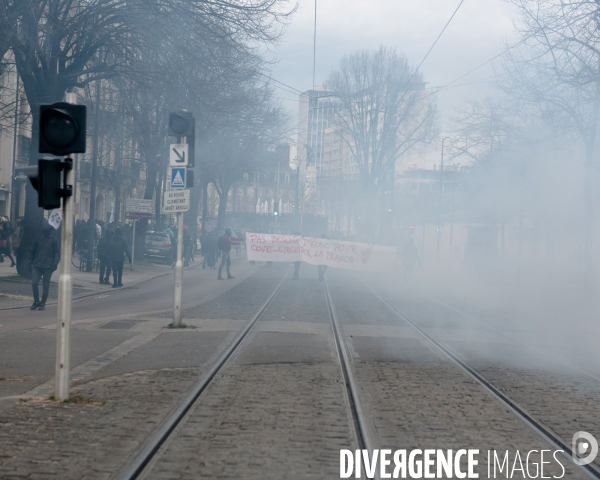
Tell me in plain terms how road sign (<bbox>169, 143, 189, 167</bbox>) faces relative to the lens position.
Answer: facing the viewer

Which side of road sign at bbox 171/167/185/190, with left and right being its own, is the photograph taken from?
front

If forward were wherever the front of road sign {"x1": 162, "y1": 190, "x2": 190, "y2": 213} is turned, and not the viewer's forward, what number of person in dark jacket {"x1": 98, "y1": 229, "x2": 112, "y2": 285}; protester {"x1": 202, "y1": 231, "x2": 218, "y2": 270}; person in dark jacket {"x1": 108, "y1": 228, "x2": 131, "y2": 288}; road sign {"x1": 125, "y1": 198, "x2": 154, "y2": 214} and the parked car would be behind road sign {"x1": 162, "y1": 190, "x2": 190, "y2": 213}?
5

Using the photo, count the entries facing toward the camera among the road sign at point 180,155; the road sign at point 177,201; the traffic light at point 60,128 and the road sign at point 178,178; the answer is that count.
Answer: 4

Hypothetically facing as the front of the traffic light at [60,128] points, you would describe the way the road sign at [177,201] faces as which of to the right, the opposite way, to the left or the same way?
the same way

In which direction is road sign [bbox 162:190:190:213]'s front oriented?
toward the camera

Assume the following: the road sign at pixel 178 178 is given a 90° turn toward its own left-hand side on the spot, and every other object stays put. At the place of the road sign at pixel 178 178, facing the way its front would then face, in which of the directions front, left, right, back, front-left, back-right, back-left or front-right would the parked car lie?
left
